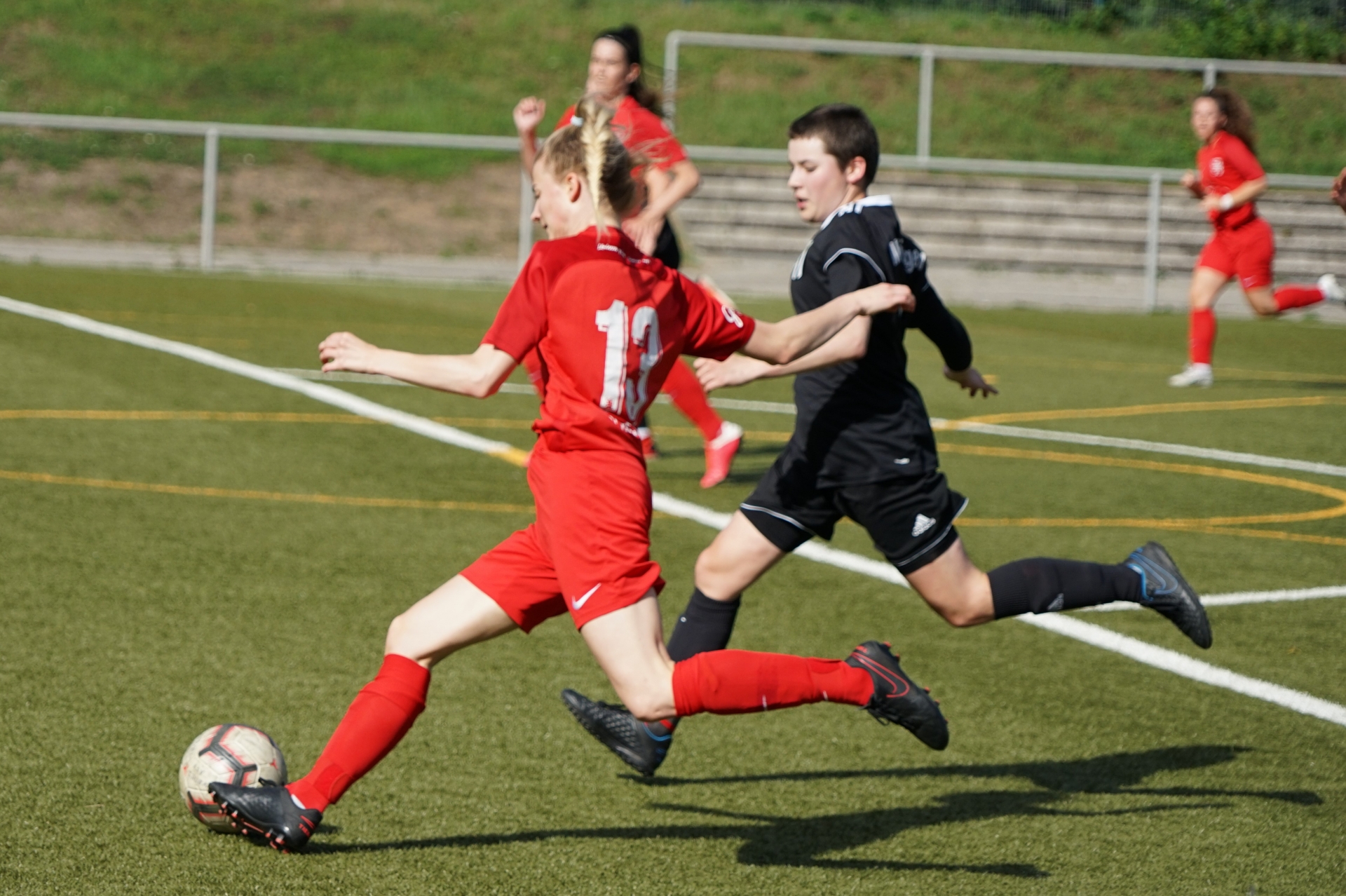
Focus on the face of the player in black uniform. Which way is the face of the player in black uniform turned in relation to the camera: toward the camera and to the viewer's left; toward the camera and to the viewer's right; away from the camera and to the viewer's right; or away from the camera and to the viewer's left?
toward the camera and to the viewer's left

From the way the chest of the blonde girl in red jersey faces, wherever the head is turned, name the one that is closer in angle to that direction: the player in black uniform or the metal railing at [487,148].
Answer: the metal railing

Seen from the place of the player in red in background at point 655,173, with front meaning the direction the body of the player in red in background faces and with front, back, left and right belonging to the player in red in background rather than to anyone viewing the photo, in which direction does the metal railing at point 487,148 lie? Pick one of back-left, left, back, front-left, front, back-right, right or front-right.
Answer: back-right

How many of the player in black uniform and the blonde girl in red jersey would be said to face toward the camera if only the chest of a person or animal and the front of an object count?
0

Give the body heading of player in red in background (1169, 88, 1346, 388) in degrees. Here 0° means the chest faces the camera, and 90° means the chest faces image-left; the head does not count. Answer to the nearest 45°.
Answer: approximately 45°

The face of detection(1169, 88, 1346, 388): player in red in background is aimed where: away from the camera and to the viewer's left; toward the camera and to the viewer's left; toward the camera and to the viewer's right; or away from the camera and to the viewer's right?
toward the camera and to the viewer's left

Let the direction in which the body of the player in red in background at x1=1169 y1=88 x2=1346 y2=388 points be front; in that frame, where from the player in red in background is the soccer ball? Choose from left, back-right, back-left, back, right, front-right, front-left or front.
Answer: front-left

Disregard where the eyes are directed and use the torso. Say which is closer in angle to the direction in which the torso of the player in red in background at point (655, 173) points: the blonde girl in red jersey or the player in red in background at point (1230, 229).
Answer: the blonde girl in red jersey

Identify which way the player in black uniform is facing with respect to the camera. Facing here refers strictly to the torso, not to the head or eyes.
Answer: to the viewer's left

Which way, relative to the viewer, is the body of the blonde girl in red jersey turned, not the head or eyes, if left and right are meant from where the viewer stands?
facing away from the viewer and to the left of the viewer

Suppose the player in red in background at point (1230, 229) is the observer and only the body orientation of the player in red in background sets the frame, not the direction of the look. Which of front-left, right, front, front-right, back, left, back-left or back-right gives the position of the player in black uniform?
front-left

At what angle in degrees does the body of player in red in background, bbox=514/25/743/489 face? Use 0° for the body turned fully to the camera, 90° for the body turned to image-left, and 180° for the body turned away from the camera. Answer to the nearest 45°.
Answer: approximately 45°

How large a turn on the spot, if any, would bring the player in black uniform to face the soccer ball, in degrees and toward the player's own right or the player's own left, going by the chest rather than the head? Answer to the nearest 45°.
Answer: approximately 45° to the player's own left

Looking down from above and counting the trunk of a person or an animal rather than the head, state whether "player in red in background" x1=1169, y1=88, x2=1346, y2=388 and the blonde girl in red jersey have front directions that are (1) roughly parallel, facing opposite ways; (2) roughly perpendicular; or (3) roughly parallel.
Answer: roughly perpendicular
